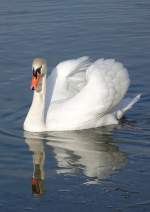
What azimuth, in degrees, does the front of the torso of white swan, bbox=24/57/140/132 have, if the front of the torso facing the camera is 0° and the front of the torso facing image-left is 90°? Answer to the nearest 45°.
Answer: approximately 45°
